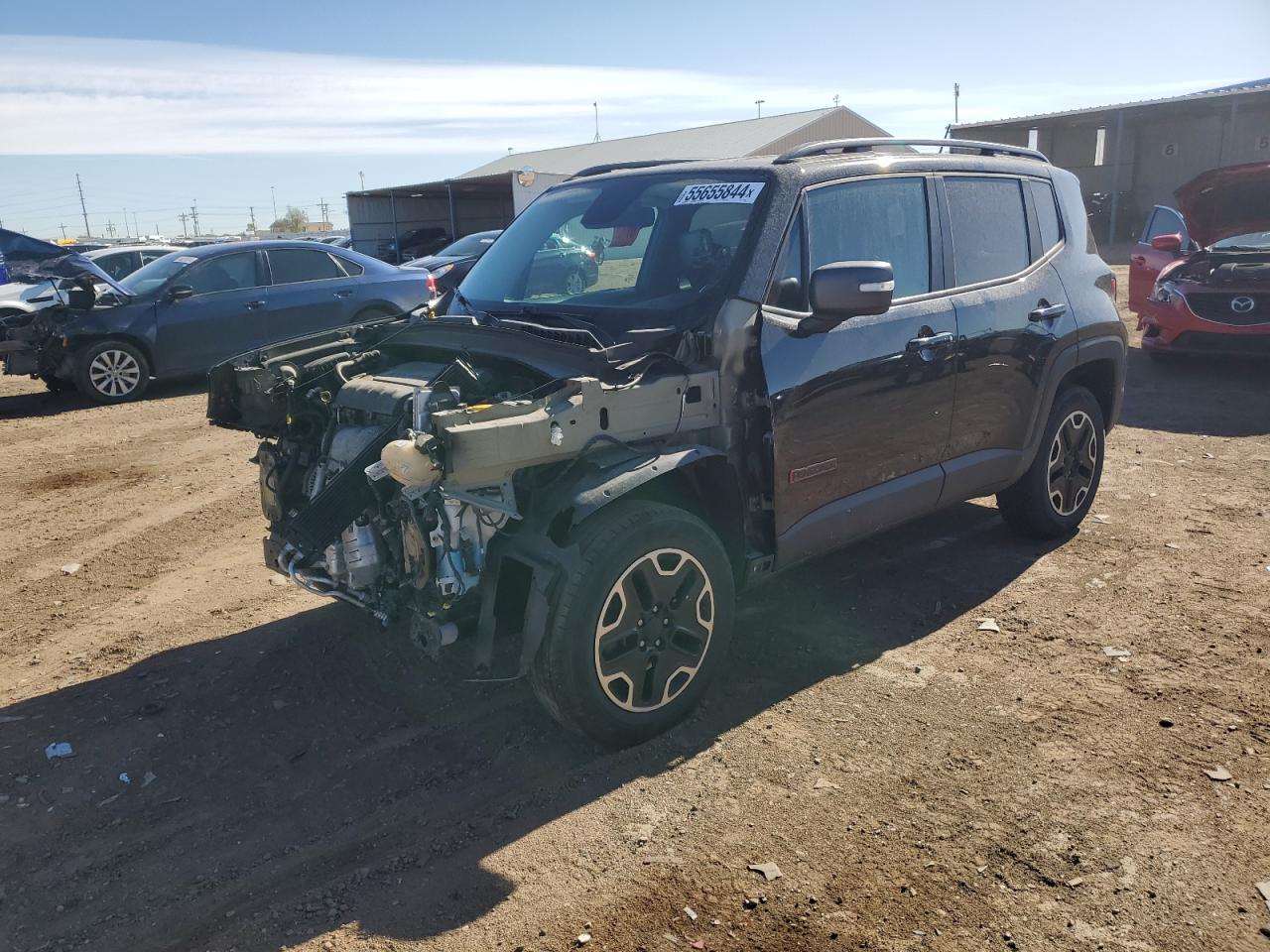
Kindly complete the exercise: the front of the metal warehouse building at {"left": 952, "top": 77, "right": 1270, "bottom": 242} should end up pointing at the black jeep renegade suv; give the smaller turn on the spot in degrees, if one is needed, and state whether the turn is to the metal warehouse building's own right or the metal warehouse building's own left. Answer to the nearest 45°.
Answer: approximately 45° to the metal warehouse building's own left

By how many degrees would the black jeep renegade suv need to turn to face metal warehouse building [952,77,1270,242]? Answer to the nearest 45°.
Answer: approximately 180°

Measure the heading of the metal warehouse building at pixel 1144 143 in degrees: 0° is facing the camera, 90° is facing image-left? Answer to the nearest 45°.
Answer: approximately 45°

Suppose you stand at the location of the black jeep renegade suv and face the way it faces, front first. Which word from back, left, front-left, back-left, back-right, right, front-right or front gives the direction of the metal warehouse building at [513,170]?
back-right

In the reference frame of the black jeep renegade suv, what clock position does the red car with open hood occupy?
The red car with open hood is roughly at 6 o'clock from the black jeep renegade suv.

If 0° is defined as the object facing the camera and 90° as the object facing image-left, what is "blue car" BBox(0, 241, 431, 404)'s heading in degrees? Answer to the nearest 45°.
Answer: approximately 45°

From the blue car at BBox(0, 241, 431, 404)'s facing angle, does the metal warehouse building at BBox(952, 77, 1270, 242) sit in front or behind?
behind

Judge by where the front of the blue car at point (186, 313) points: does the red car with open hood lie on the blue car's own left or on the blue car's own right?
on the blue car's own left
